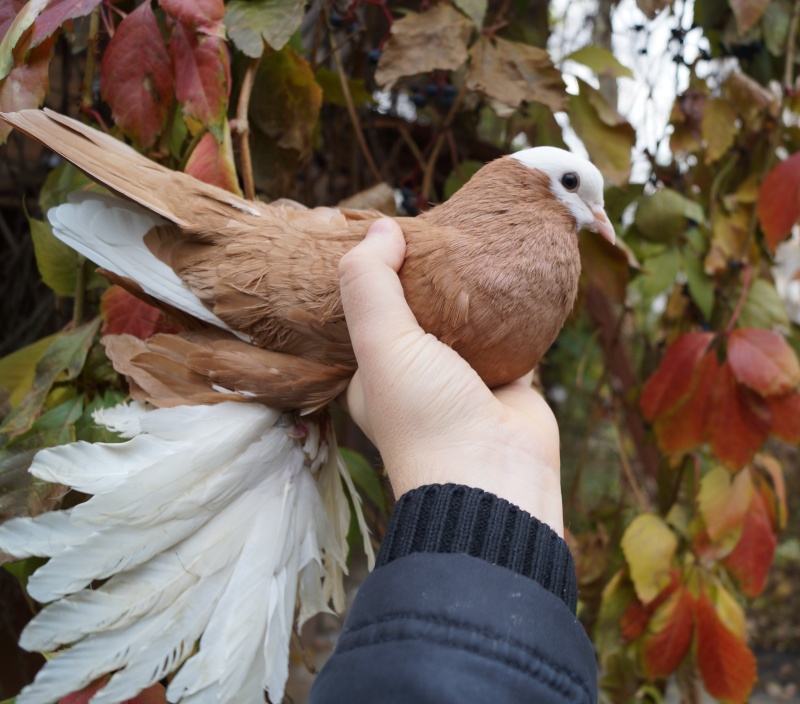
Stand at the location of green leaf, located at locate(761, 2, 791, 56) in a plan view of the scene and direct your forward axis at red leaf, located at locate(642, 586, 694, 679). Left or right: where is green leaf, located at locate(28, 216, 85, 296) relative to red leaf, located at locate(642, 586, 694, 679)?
right

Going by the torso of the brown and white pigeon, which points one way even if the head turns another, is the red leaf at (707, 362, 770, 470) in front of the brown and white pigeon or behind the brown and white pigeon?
in front

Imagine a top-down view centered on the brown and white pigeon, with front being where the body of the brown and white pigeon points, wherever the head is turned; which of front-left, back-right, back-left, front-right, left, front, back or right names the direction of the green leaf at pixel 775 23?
front-left

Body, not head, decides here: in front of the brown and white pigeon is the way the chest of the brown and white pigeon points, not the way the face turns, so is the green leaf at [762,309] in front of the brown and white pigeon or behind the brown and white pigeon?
in front

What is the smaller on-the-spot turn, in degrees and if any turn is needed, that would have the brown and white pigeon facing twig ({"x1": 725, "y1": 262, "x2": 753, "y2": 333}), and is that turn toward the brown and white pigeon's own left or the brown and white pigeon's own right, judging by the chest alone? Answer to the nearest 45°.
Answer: approximately 45° to the brown and white pigeon's own left

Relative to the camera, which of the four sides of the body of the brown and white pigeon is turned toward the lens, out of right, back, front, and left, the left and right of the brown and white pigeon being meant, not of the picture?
right
